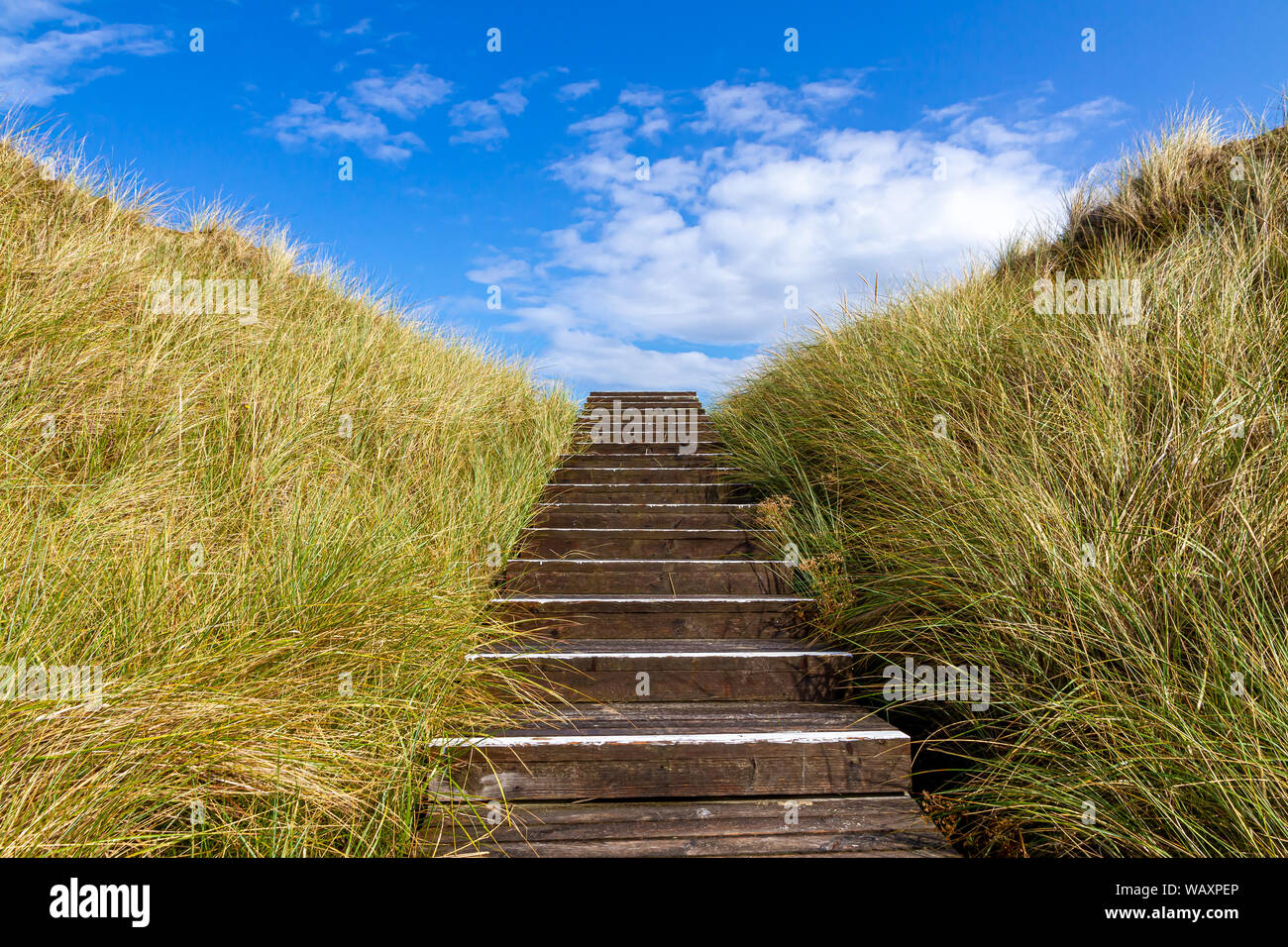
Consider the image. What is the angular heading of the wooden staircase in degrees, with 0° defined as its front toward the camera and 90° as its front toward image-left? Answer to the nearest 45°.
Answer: approximately 0°
